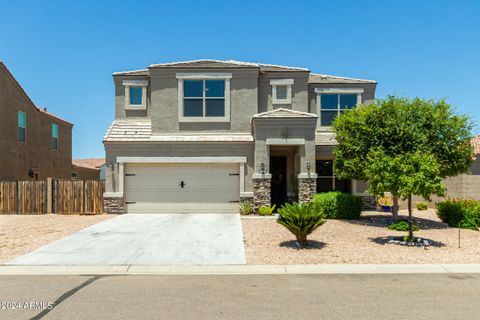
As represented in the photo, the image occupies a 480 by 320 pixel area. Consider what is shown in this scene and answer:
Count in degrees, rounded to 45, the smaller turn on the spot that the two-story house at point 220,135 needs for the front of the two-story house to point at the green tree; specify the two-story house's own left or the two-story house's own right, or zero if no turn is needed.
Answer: approximately 45° to the two-story house's own left

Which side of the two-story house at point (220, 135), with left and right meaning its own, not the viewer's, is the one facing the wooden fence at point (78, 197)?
right

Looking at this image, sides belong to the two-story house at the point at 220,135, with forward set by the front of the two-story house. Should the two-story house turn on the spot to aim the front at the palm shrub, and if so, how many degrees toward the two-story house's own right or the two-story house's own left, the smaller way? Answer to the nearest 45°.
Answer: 0° — it already faces it

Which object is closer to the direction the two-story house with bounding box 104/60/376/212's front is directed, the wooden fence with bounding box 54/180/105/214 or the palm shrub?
the palm shrub

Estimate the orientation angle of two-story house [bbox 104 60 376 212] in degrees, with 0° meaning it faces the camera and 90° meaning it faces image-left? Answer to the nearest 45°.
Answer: approximately 0°

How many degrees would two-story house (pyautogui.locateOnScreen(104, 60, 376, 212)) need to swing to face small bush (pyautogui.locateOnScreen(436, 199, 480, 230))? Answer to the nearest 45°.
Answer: approximately 45° to its left

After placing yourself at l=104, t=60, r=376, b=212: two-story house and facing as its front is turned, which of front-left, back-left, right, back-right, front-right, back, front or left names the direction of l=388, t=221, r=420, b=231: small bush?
front-left

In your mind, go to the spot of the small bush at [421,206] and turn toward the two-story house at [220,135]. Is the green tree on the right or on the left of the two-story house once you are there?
left

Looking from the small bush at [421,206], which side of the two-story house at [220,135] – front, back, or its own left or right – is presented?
left
